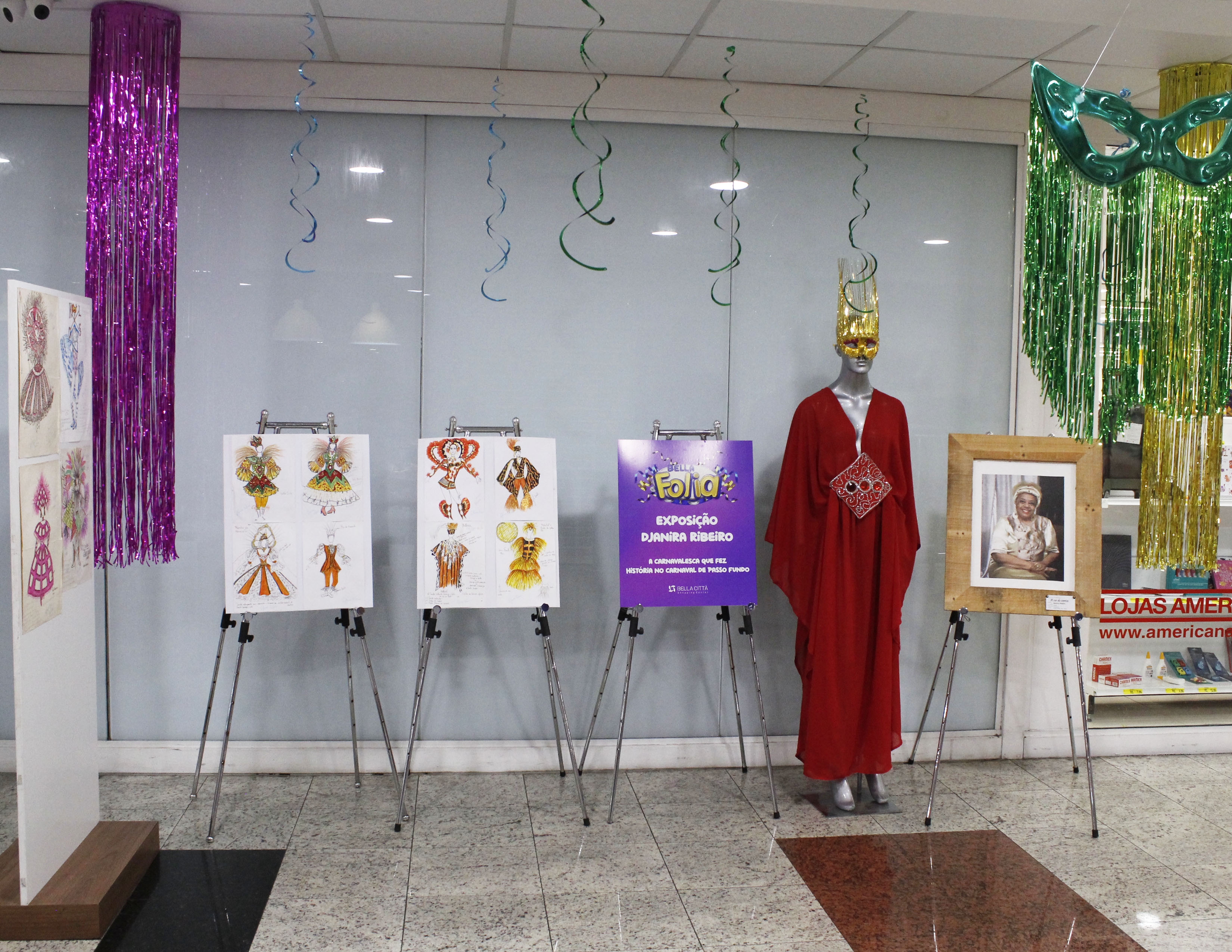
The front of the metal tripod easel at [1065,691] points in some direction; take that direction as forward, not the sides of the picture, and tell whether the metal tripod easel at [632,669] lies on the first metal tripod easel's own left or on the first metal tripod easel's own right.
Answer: on the first metal tripod easel's own right

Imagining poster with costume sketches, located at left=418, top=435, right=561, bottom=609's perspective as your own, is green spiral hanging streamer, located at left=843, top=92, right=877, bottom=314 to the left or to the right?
on its left

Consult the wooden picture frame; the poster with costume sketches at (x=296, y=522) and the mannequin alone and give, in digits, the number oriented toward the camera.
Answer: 3

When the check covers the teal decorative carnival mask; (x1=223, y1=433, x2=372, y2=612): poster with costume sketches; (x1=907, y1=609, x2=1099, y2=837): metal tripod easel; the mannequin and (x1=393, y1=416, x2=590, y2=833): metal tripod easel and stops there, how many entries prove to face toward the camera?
5

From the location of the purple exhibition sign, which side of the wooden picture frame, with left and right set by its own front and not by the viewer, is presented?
right

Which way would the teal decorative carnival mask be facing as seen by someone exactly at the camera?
facing the viewer

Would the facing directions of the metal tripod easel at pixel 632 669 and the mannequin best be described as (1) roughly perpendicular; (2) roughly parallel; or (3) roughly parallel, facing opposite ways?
roughly parallel

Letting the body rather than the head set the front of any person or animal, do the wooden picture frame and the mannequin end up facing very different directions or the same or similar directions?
same or similar directions

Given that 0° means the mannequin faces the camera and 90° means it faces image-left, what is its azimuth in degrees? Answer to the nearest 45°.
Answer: approximately 0°

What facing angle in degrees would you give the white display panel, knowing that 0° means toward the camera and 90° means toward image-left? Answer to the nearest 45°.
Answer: approximately 315°

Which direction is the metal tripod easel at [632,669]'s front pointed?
toward the camera

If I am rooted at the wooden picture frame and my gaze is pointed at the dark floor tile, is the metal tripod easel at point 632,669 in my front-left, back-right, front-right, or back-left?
front-right

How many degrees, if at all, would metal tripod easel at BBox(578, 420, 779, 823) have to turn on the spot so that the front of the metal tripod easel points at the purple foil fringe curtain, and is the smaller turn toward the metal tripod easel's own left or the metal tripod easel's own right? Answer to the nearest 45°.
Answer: approximately 90° to the metal tripod easel's own right

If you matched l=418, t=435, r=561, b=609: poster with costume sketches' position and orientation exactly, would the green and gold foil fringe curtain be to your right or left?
on your left

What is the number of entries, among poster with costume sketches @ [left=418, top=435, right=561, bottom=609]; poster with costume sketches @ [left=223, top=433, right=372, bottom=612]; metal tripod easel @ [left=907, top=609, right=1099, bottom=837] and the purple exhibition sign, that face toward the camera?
4

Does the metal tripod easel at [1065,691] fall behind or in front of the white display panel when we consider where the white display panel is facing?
in front
